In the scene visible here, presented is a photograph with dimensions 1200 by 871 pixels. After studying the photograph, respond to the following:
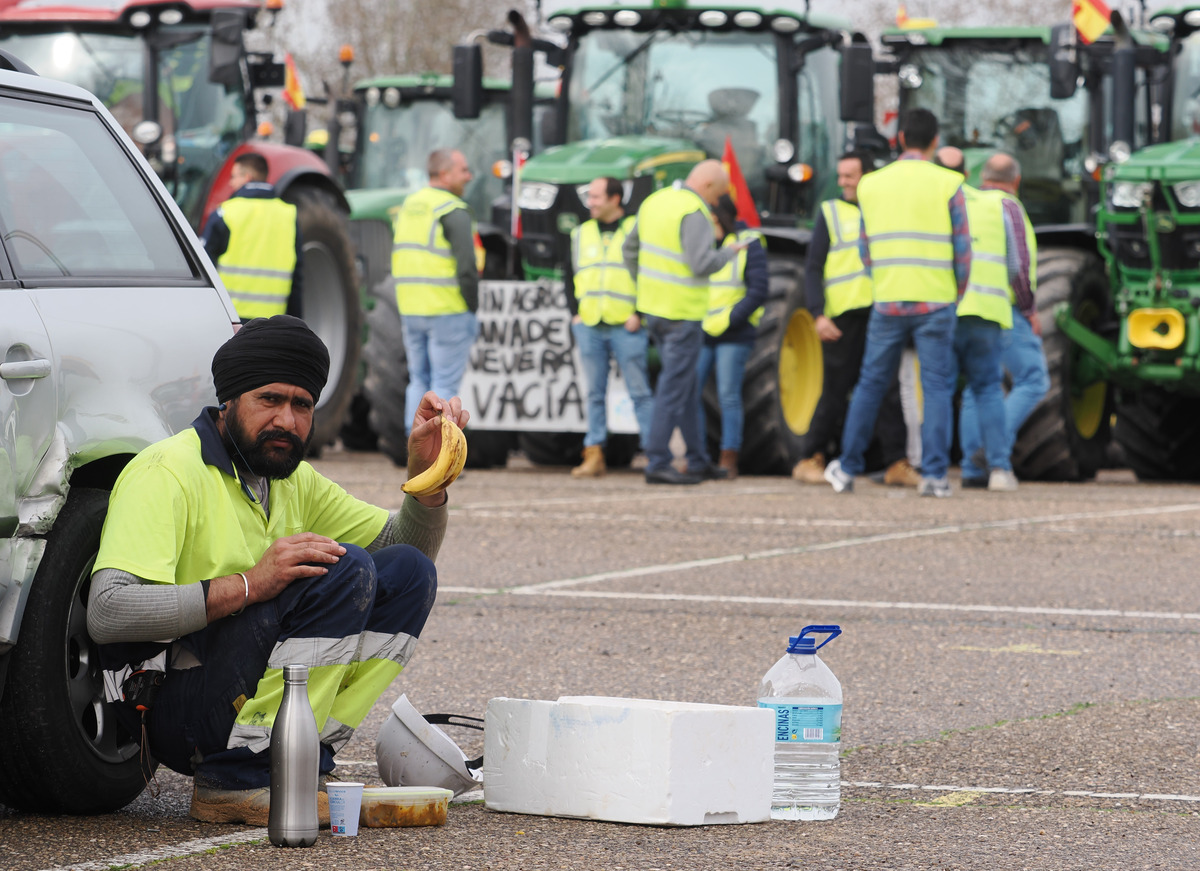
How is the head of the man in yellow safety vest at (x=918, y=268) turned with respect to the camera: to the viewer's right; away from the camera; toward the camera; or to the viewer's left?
away from the camera

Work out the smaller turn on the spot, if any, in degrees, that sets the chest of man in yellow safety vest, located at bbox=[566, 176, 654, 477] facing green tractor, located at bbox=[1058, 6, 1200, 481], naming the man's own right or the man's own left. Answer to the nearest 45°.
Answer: approximately 90° to the man's own left

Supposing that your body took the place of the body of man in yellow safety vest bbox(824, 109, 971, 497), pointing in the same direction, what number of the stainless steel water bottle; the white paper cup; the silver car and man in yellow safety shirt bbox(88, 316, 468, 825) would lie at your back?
4

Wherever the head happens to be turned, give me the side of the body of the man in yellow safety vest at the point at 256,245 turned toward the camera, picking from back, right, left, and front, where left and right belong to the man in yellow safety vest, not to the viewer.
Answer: back

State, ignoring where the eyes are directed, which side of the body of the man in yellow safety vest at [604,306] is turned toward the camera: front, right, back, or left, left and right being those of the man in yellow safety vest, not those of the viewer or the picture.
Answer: front

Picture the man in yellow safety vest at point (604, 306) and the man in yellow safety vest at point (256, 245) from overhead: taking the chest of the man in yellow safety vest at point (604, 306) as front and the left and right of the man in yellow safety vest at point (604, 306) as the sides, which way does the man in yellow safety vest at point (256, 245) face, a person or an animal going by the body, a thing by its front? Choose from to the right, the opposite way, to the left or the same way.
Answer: the opposite way

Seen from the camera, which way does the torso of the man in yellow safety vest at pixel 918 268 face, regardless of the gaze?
away from the camera

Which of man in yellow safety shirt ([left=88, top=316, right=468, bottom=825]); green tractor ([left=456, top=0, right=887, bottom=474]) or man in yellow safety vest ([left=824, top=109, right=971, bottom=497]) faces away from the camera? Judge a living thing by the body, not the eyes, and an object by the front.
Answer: man in yellow safety vest ([left=824, top=109, right=971, bottom=497])

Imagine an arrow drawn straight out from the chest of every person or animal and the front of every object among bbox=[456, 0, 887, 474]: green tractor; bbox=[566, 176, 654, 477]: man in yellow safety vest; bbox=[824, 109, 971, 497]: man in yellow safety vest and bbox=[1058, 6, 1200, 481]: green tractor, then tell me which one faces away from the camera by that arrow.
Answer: bbox=[824, 109, 971, 497]: man in yellow safety vest

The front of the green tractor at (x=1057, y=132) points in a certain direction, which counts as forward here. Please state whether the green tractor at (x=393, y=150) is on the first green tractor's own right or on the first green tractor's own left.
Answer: on the first green tractor's own right

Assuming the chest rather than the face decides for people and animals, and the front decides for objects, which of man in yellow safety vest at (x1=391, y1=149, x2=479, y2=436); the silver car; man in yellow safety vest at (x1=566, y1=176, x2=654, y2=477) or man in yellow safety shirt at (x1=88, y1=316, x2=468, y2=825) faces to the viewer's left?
the silver car

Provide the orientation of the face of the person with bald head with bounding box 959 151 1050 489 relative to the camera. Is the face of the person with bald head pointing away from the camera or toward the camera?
away from the camera
